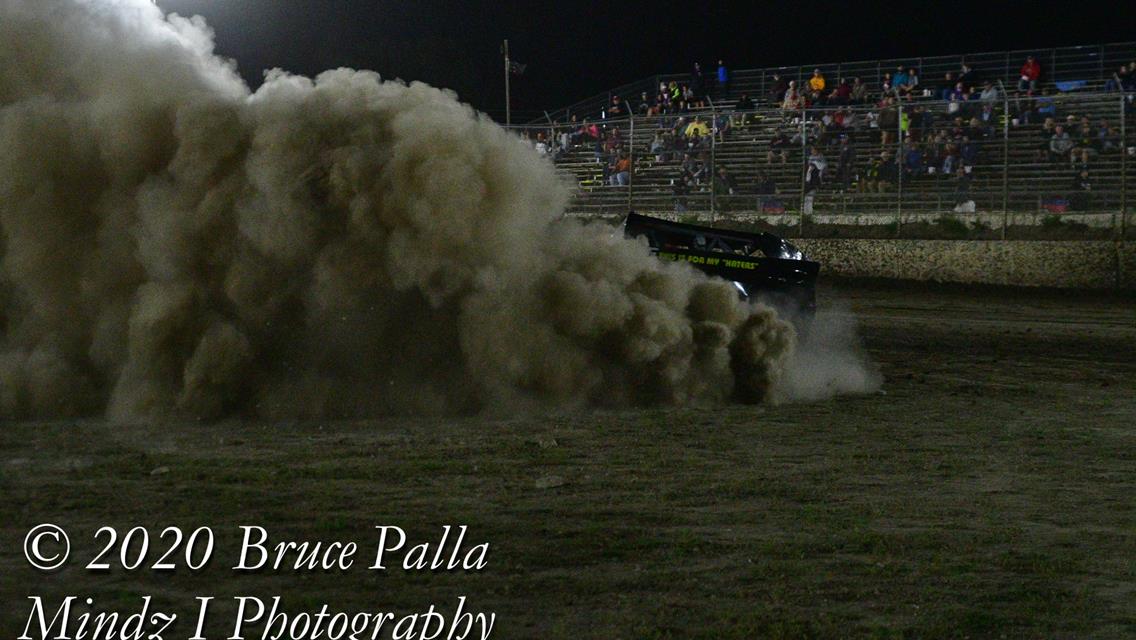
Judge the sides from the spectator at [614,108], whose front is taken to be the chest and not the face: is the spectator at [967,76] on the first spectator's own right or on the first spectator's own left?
on the first spectator's own left

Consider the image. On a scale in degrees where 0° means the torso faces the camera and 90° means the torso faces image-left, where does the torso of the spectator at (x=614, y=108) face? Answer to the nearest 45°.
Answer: approximately 45°

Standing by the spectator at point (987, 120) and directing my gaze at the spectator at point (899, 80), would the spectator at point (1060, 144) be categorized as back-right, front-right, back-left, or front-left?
back-right

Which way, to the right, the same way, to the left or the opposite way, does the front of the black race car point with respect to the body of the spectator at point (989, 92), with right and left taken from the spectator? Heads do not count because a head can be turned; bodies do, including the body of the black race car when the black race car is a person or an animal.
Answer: to the left

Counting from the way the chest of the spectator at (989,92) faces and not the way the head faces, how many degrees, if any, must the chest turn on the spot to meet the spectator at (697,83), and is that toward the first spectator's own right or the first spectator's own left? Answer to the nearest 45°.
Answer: approximately 90° to the first spectator's own right

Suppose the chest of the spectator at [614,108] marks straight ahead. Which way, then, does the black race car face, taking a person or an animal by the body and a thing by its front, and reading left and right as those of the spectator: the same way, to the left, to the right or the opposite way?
to the left

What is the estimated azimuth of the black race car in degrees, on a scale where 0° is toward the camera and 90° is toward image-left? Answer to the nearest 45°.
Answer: approximately 315°

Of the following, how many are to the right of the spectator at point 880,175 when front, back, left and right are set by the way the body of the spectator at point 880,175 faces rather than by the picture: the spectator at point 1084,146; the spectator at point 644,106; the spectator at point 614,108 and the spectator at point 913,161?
2

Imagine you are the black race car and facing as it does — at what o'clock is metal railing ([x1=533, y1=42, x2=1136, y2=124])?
The metal railing is roughly at 8 o'clock from the black race car.

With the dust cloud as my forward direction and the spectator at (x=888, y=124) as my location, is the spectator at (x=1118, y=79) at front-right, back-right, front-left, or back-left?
back-left
